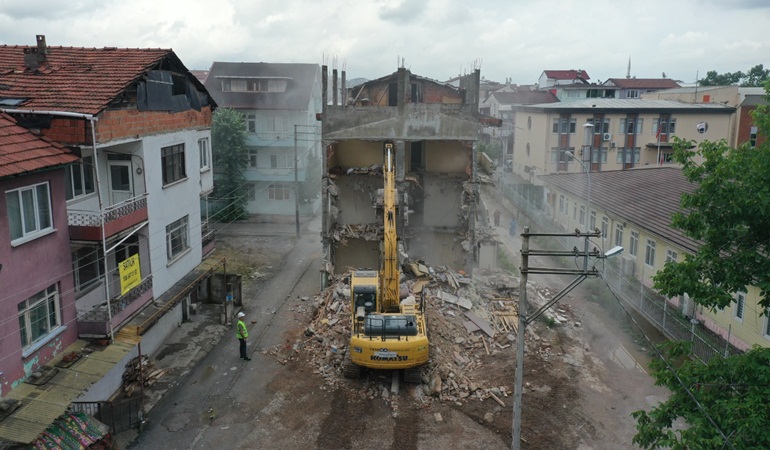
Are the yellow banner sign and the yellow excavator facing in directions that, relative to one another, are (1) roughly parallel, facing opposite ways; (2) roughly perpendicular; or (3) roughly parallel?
roughly perpendicular

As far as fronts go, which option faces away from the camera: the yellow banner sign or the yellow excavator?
the yellow excavator

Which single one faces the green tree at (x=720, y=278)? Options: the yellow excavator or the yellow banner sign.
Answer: the yellow banner sign

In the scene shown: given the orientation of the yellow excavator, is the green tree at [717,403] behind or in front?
behind

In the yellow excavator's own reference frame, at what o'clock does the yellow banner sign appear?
The yellow banner sign is roughly at 9 o'clock from the yellow excavator.

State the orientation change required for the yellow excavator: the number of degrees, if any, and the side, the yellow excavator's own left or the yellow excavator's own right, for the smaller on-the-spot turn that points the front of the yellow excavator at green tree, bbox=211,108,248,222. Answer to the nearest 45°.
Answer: approximately 45° to the yellow excavator's own left

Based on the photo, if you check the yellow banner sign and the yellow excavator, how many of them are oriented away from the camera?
1

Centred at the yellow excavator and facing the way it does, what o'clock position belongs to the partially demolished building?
The partially demolished building is roughly at 12 o'clock from the yellow excavator.

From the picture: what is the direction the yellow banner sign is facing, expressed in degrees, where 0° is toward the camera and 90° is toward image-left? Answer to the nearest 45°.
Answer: approximately 315°

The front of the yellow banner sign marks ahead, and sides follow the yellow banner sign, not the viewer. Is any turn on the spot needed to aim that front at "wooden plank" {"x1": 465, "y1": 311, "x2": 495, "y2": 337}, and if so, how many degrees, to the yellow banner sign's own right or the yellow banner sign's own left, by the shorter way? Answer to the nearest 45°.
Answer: approximately 45° to the yellow banner sign's own left

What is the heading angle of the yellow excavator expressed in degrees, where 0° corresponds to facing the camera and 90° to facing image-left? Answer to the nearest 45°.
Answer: approximately 180°

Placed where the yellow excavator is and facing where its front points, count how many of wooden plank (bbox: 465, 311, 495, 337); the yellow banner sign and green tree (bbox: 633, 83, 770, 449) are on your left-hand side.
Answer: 1

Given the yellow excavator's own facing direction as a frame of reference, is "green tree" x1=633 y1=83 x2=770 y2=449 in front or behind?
behind
